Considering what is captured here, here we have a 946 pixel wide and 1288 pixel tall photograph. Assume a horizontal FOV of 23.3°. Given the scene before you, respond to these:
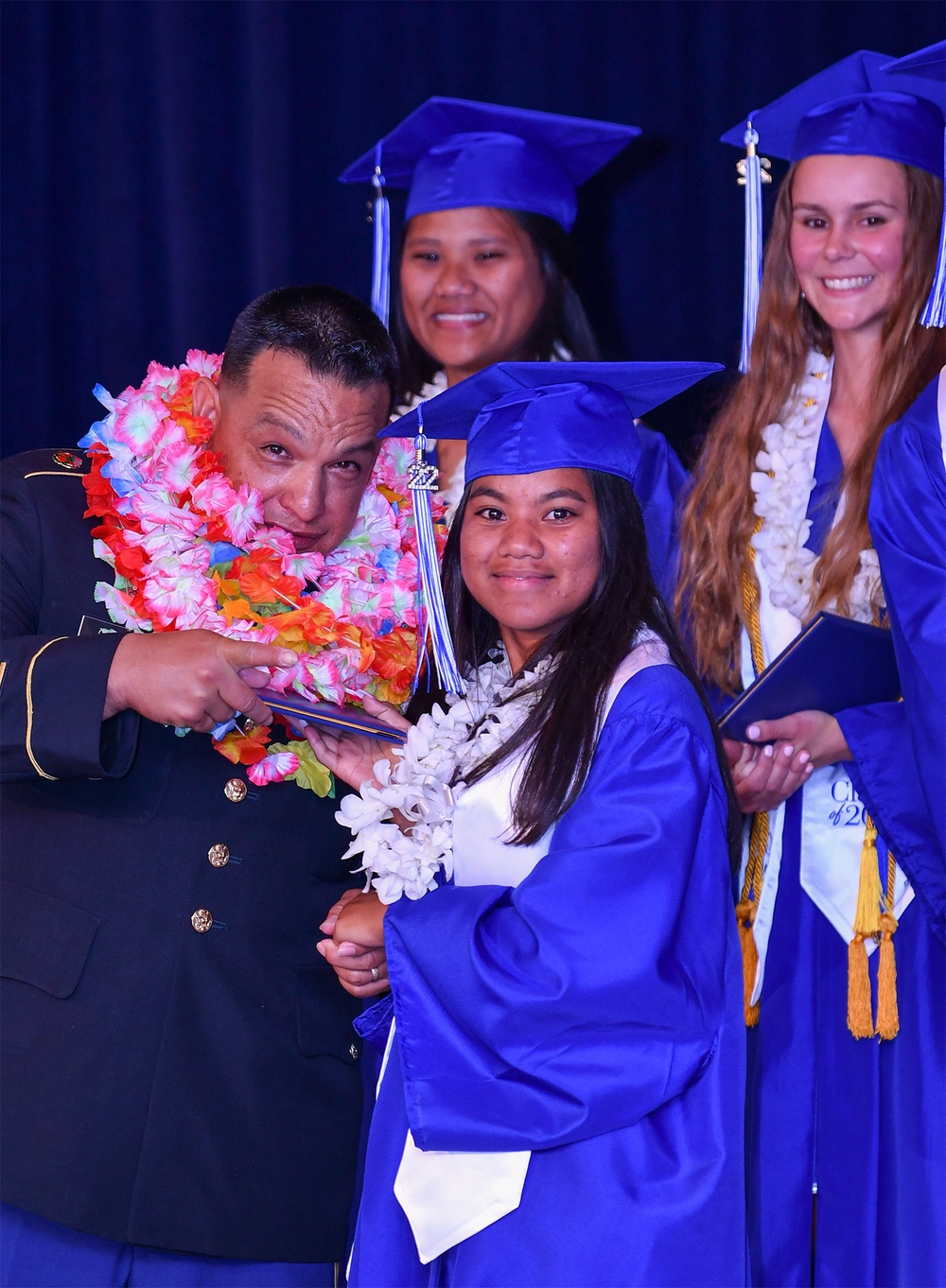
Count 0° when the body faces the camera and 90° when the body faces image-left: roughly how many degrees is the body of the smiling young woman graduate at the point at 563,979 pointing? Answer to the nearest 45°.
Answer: approximately 45°

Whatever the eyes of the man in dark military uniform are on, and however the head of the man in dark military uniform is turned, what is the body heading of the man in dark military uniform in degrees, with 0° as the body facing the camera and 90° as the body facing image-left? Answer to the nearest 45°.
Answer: approximately 315°

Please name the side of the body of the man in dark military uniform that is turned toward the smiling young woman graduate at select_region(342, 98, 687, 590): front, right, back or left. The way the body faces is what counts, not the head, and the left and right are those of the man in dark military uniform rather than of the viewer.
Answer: left
